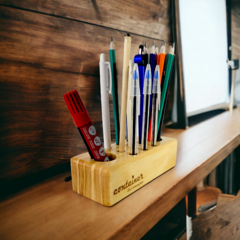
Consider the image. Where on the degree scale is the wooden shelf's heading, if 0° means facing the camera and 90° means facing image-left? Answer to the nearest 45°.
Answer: approximately 315°
